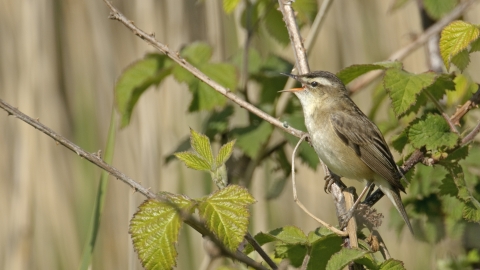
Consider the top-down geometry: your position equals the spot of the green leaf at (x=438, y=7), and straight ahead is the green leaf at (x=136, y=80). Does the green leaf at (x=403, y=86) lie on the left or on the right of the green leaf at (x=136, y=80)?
left

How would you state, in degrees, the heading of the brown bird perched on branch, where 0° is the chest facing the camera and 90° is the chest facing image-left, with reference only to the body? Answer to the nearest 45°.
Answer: approximately 90°

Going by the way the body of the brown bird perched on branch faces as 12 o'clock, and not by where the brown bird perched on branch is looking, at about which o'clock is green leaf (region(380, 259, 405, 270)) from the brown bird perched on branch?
The green leaf is roughly at 7 o'clock from the brown bird perched on branch.
